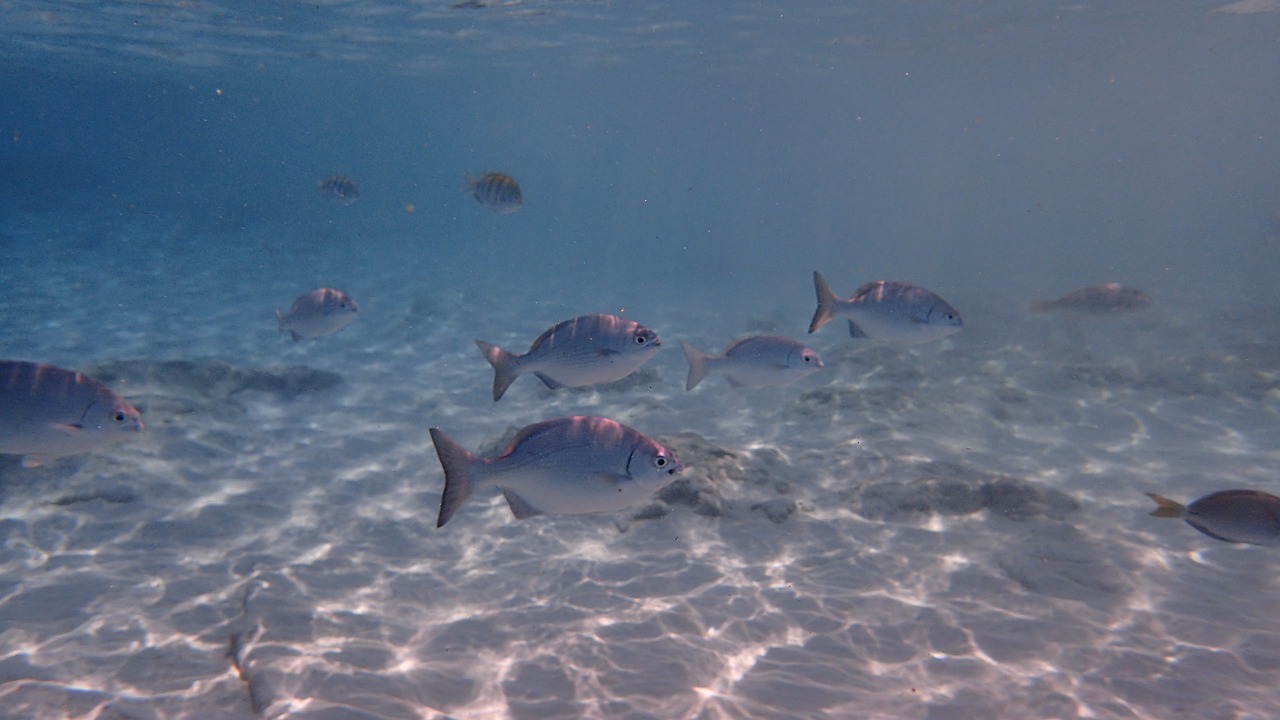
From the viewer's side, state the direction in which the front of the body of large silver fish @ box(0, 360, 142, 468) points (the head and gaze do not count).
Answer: to the viewer's right

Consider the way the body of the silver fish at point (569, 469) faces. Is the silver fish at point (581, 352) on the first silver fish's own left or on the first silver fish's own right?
on the first silver fish's own left

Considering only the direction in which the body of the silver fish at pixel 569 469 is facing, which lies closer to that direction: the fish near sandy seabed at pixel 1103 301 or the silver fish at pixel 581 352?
the fish near sandy seabed

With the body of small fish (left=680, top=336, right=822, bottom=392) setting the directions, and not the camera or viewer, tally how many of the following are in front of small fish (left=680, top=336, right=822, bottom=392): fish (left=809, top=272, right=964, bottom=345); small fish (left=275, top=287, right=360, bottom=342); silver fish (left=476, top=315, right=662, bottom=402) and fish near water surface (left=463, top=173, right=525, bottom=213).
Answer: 1

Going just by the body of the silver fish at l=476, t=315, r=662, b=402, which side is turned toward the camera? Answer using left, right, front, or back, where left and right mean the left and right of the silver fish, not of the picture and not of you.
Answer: right

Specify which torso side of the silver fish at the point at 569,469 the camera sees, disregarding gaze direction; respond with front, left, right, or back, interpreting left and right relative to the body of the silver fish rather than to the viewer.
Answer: right

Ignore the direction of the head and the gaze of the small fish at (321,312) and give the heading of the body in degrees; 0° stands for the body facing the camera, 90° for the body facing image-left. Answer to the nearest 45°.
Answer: approximately 270°

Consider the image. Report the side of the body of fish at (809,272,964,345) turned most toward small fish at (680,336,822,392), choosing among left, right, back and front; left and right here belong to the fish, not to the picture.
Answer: back

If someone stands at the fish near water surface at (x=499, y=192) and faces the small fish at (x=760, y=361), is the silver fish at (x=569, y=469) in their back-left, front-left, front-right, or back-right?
front-right

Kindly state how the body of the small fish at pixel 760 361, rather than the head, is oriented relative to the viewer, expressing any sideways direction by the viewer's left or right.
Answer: facing to the right of the viewer
